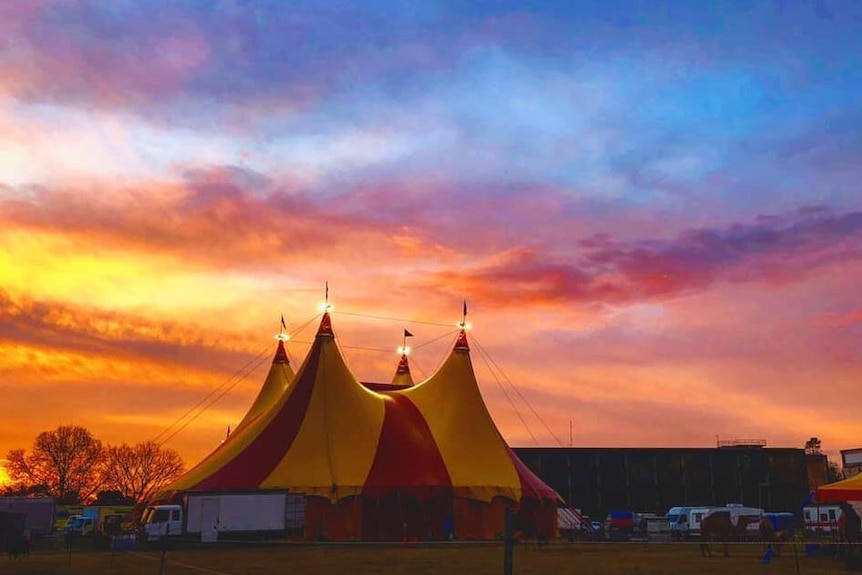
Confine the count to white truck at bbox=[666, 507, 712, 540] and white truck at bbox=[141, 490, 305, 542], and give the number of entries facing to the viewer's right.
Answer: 0

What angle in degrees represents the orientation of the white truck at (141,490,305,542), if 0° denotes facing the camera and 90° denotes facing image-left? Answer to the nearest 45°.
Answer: approximately 90°

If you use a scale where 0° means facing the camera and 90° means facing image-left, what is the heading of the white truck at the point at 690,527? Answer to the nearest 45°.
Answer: approximately 45°

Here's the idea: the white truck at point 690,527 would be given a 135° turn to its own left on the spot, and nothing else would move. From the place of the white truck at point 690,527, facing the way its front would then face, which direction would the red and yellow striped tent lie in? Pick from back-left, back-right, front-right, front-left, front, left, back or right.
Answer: back-right

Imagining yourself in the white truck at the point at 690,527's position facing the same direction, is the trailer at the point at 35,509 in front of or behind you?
in front

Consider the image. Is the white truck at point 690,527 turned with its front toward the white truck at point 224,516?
yes

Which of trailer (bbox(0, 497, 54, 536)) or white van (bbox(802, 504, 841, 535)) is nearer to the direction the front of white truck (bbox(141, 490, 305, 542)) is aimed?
the trailer

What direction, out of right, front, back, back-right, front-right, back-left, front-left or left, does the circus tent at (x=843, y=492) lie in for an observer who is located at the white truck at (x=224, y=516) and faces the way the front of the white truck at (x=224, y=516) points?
back-left
